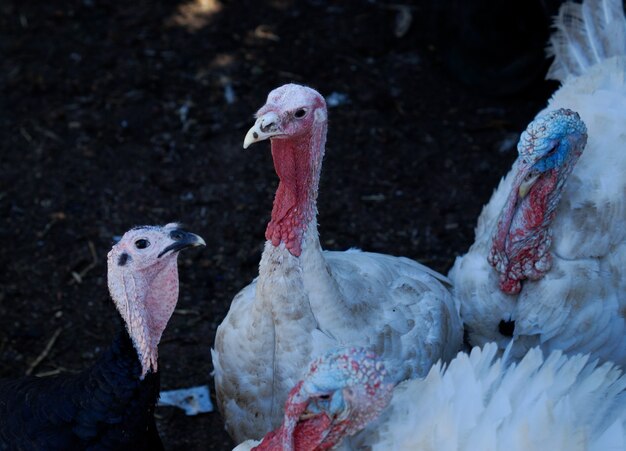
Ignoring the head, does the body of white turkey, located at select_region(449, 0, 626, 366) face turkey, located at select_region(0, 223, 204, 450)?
yes

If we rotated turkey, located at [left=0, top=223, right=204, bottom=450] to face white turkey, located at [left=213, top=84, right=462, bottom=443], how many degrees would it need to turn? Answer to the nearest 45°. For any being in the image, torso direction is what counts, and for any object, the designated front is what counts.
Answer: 0° — it already faces it

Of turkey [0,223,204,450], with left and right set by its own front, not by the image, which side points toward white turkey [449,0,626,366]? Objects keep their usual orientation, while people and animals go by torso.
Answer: front

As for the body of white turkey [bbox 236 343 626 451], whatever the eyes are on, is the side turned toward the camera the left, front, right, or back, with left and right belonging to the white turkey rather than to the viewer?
left

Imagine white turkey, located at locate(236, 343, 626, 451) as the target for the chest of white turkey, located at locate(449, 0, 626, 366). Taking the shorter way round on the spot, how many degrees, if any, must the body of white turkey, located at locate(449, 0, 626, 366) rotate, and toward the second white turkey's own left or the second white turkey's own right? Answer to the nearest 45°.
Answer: approximately 45° to the second white turkey's own left

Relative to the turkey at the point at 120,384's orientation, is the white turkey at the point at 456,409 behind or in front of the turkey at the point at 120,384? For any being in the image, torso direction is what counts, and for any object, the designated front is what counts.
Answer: in front

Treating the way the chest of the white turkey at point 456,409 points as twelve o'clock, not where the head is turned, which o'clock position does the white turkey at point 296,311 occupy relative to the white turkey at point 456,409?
the white turkey at point 296,311 is roughly at 1 o'clock from the white turkey at point 456,409.

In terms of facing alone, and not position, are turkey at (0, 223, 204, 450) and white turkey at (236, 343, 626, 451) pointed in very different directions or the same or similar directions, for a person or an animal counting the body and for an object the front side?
very different directions

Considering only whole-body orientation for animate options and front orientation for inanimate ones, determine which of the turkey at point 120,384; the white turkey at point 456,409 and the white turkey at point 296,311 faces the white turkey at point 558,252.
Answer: the turkey
